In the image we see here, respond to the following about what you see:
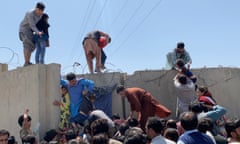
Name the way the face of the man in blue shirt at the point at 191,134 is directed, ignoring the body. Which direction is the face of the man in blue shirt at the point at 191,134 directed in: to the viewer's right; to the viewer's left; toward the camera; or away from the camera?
away from the camera

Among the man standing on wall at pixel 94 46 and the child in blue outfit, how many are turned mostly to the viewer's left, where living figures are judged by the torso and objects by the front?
0

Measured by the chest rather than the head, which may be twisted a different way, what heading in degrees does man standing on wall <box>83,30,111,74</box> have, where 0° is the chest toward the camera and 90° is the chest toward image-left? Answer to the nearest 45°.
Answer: approximately 225°
